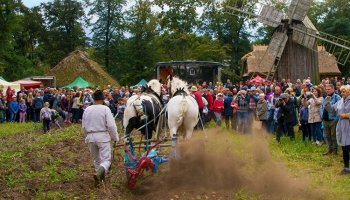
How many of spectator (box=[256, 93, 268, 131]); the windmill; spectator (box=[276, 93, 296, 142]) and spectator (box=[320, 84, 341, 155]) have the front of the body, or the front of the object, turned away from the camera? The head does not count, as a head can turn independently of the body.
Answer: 0

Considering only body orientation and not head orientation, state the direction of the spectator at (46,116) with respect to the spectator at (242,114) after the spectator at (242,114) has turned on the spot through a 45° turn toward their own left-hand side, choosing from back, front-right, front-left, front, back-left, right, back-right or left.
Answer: back-right

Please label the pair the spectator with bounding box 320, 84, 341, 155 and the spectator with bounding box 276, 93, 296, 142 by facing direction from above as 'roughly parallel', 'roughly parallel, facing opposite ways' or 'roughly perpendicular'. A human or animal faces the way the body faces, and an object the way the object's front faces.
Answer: roughly parallel

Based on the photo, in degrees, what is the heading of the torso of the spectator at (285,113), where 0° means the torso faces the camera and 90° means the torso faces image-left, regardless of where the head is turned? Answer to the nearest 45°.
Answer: approximately 45°

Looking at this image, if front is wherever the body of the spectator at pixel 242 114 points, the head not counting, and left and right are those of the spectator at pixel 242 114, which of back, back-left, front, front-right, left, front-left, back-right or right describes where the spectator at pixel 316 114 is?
front-left

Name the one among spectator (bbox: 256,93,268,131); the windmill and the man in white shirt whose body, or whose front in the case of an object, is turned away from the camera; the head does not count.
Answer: the man in white shirt

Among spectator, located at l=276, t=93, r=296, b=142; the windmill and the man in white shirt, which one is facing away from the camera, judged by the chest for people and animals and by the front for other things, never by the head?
the man in white shirt

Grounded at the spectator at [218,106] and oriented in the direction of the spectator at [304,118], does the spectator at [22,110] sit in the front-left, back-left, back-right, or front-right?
back-right
